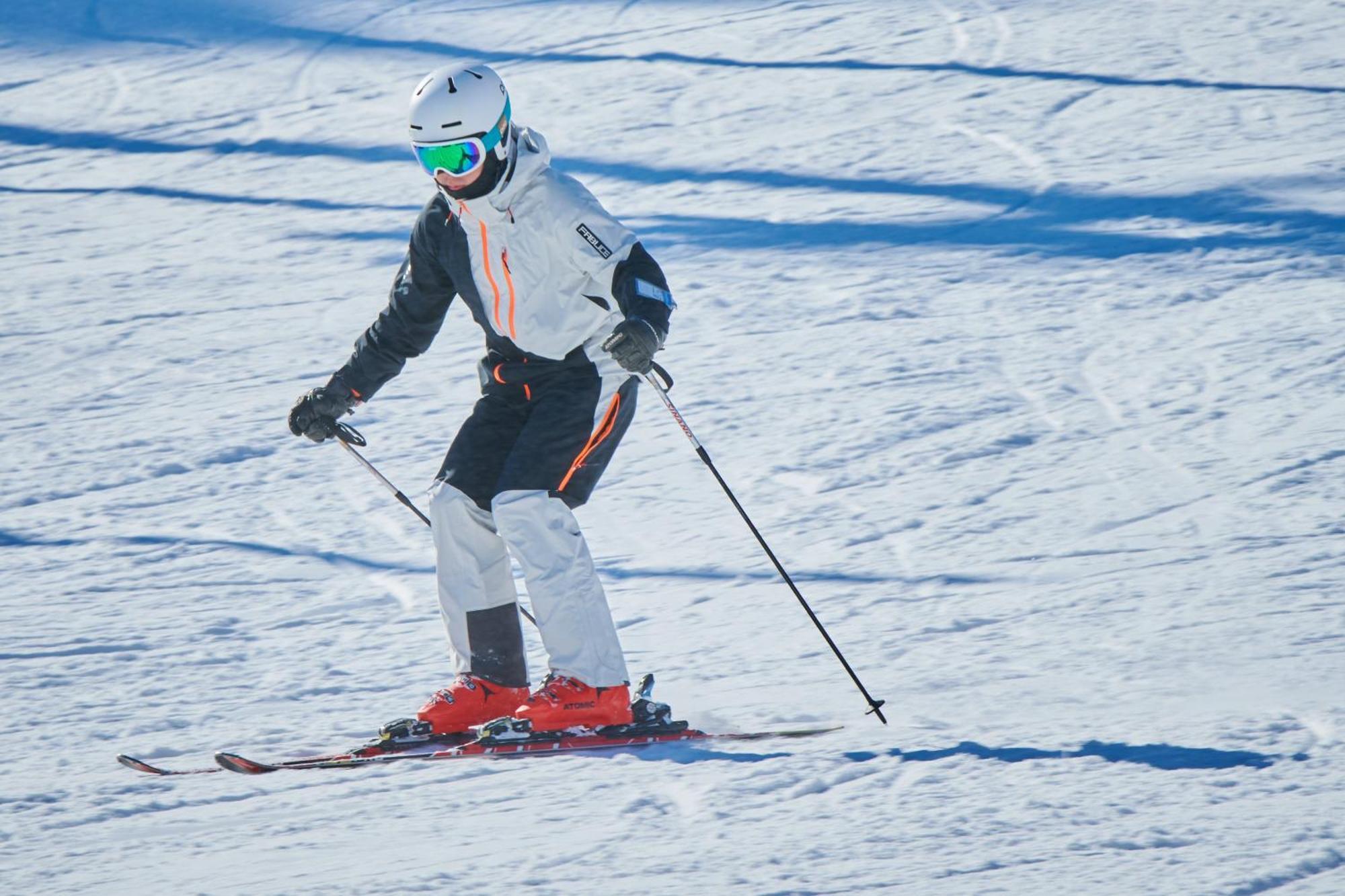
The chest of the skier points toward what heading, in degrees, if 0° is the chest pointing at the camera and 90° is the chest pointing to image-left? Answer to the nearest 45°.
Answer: approximately 45°

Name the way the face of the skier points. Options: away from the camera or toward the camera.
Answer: toward the camera

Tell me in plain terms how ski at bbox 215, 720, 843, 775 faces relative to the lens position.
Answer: facing to the left of the viewer
